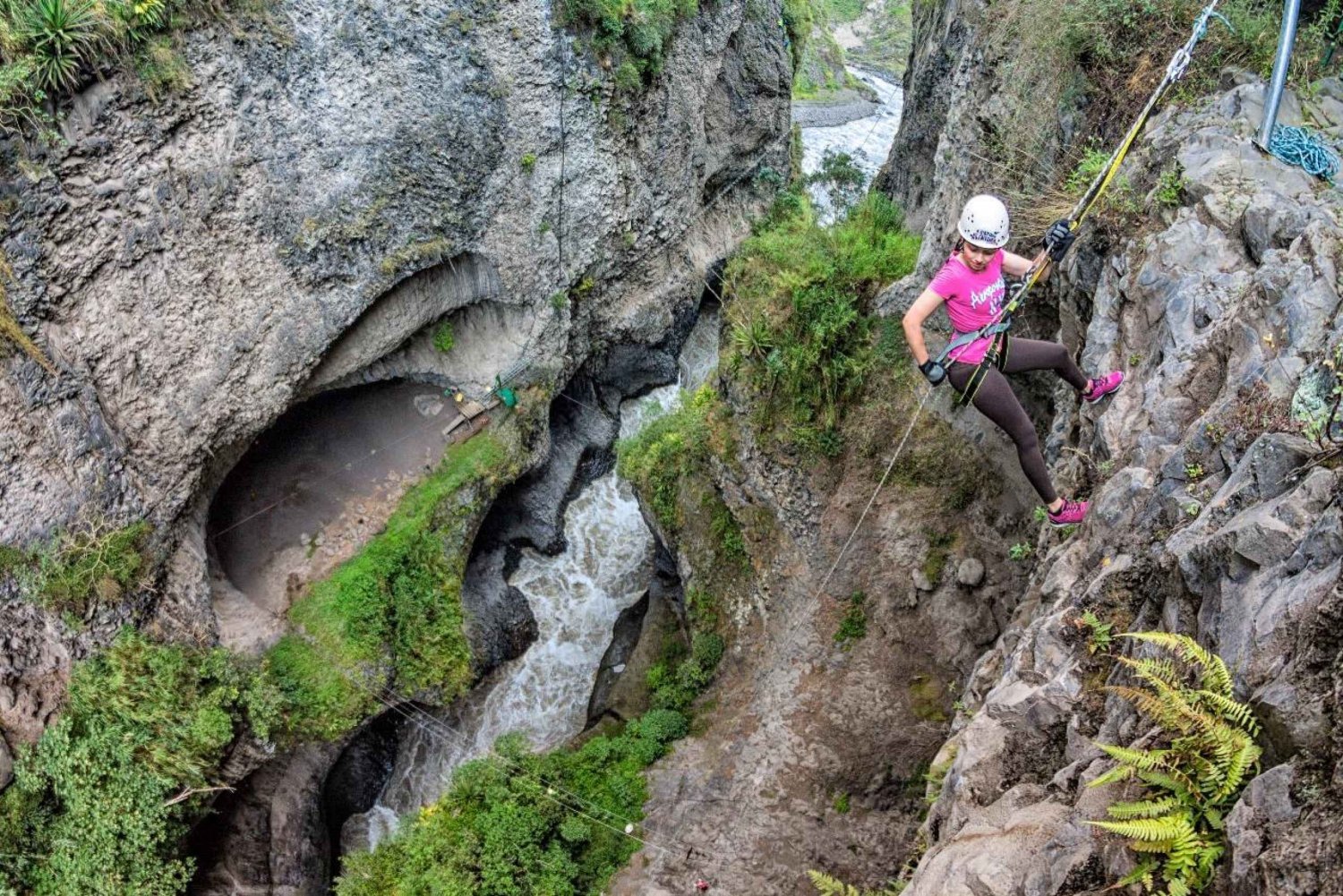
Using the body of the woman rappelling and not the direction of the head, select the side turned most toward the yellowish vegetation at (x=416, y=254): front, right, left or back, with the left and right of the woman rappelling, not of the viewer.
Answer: back

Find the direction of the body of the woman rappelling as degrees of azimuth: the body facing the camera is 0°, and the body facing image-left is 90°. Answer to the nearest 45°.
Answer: approximately 315°

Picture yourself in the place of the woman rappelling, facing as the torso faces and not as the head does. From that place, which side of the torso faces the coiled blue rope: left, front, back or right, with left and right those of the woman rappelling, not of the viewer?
left

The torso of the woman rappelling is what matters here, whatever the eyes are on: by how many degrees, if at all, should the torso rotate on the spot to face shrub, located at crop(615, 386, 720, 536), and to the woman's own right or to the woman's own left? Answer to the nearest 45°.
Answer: approximately 180°

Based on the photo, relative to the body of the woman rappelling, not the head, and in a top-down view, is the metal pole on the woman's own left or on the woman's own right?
on the woman's own left

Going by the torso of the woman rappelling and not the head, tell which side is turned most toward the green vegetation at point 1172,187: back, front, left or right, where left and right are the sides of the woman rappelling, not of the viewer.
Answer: left

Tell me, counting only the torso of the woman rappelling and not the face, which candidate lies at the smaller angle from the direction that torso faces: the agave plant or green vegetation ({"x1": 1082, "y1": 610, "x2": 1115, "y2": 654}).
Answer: the green vegetation

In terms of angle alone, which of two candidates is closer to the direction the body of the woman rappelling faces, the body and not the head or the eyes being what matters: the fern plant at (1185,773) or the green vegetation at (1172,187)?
the fern plant
